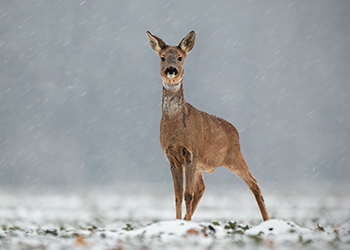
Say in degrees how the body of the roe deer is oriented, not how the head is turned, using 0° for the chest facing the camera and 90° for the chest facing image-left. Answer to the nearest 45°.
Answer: approximately 45°
